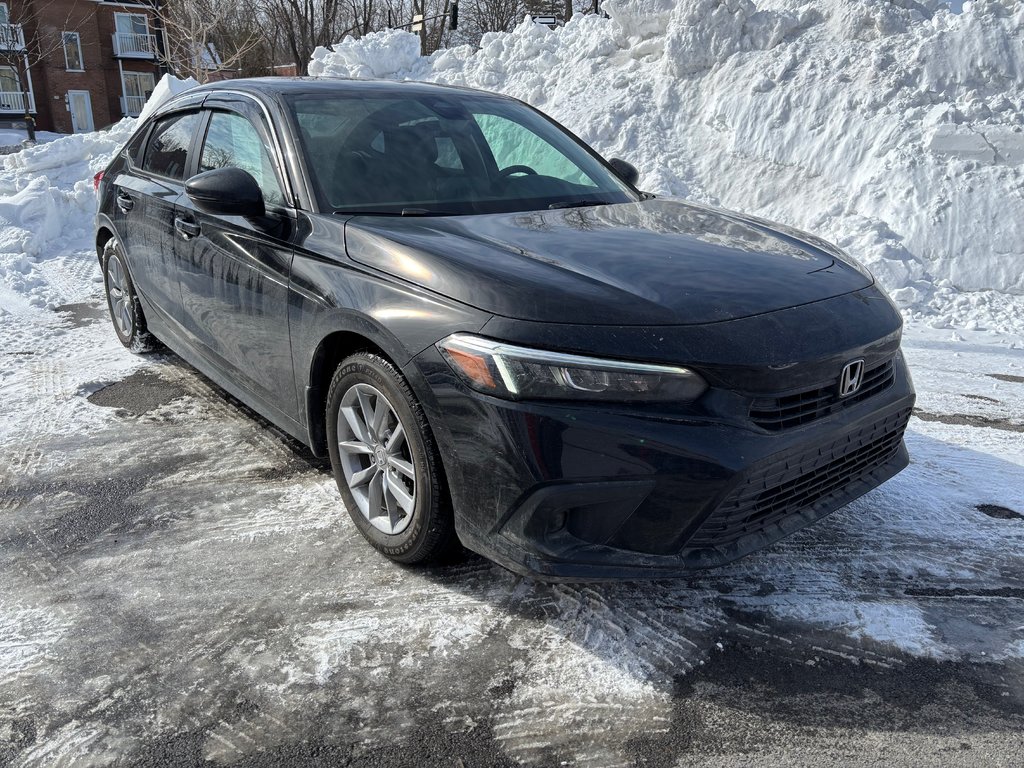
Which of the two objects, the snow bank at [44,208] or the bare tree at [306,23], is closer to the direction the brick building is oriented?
the snow bank

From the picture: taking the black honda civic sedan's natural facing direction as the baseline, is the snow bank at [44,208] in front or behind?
behind

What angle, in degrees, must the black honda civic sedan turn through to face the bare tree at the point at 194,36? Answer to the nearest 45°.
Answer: approximately 135° to its left

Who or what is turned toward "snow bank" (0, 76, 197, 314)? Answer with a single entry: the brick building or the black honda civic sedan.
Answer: the brick building

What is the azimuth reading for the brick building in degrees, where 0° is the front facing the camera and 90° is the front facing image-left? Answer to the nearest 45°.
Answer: approximately 0°

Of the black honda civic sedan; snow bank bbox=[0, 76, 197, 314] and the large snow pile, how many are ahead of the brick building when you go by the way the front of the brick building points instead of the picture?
3

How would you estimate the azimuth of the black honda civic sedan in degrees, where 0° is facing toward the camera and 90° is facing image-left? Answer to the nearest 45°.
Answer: approximately 315°

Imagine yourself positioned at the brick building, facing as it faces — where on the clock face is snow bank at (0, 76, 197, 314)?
The snow bank is roughly at 12 o'clock from the brick building.

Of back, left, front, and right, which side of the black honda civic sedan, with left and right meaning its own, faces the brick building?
back
